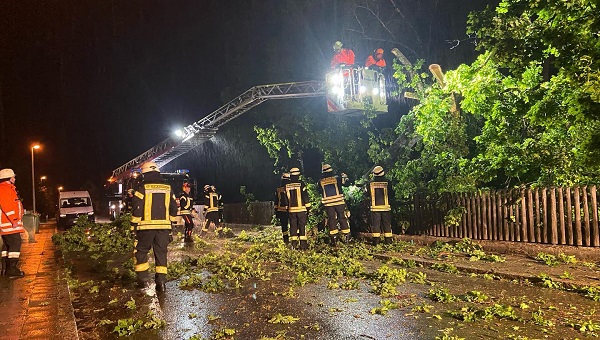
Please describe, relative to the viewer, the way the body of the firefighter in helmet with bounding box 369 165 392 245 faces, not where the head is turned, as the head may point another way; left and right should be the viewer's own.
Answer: facing away from the viewer

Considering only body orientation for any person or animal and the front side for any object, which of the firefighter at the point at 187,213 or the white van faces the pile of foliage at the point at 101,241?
the white van

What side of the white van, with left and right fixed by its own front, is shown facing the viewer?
front

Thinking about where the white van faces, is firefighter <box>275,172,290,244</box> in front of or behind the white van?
in front
